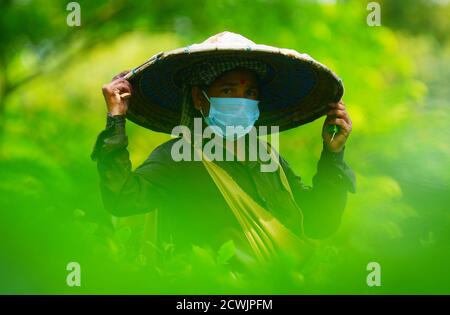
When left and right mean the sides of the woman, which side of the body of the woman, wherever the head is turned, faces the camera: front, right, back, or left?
front
